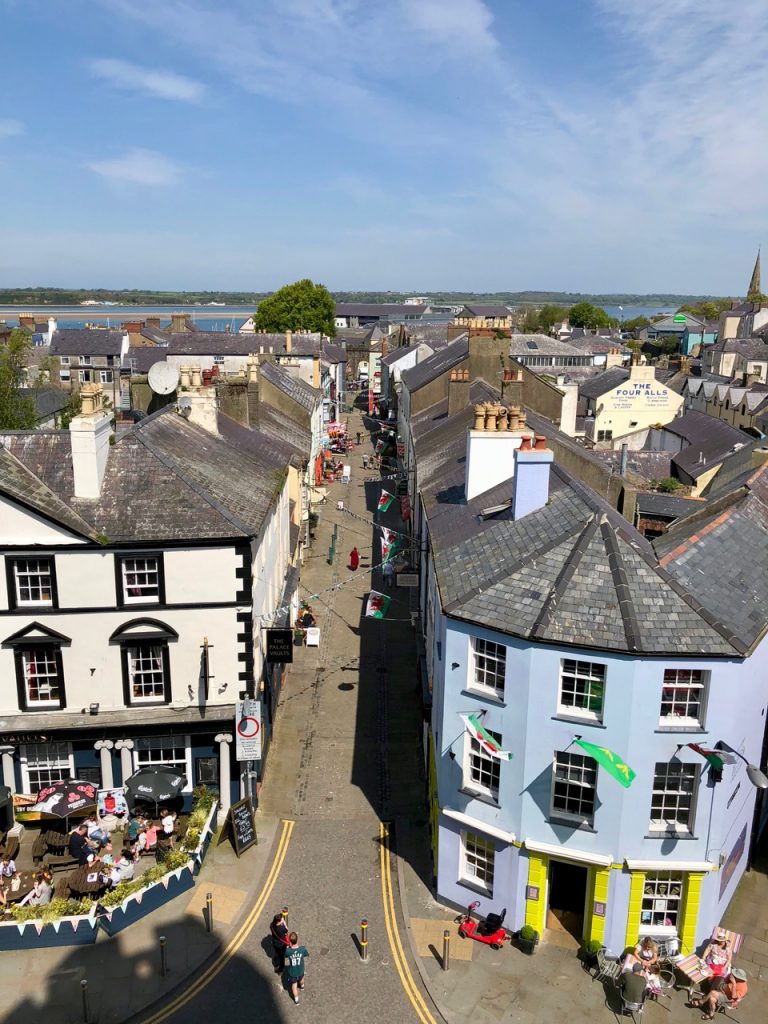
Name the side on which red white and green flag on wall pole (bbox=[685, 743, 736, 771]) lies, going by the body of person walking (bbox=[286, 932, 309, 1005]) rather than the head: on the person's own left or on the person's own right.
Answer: on the person's own right

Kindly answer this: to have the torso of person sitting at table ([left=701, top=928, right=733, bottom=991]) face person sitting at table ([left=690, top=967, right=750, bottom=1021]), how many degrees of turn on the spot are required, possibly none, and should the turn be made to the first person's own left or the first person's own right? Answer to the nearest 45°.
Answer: approximately 45° to the first person's own left

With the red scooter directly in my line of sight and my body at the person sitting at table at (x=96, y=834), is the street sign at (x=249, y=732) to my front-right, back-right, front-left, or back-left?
front-left

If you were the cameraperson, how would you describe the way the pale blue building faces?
facing the viewer

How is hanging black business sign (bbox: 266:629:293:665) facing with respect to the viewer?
toward the camera

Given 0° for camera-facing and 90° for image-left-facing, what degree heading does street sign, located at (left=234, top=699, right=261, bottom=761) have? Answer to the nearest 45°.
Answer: approximately 0°

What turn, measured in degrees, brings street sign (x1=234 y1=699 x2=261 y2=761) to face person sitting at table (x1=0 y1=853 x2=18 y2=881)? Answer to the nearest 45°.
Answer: approximately 90° to its right

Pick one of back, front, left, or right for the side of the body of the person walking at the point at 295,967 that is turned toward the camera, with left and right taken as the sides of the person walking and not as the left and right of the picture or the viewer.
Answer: back

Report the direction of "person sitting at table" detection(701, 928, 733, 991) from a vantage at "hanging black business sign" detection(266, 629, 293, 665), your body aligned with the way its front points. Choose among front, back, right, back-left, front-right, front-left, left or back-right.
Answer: front-left

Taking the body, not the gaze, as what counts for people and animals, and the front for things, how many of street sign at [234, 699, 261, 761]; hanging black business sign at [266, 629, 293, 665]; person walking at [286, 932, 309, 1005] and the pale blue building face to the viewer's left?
0

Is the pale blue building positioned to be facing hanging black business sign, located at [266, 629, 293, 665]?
no

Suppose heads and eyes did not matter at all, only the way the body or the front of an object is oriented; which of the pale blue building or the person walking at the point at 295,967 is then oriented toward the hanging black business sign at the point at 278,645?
the person walking

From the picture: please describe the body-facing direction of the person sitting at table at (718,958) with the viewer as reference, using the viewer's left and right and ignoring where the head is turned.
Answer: facing the viewer and to the left of the viewer

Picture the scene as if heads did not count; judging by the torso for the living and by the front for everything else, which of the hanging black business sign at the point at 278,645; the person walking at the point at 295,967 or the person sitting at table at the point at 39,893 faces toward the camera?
the hanging black business sign
